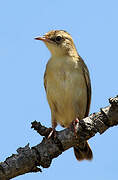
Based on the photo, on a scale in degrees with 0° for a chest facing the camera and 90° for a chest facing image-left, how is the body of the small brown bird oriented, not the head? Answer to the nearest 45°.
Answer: approximately 45°
